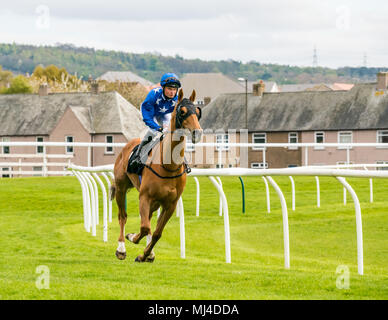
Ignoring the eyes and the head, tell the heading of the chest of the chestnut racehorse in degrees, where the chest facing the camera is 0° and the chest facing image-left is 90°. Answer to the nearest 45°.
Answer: approximately 315°

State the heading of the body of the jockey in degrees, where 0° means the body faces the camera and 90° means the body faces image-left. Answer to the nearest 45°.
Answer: approximately 315°
